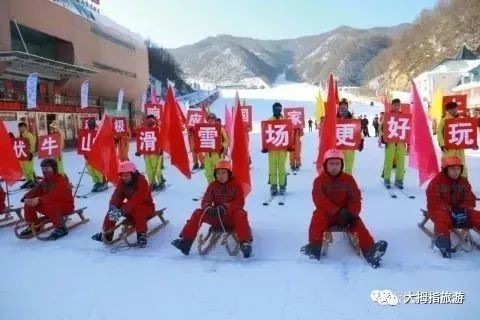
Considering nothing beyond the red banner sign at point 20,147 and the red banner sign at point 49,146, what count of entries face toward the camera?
2

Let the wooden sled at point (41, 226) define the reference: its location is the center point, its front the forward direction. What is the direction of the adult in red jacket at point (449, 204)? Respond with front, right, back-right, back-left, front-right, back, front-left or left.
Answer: left

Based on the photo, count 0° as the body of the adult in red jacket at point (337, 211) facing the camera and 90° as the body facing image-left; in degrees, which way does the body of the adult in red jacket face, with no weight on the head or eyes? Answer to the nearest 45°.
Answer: approximately 0°

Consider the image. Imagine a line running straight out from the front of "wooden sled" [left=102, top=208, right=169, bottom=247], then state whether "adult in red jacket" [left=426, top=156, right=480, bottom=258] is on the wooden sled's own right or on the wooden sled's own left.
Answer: on the wooden sled's own left

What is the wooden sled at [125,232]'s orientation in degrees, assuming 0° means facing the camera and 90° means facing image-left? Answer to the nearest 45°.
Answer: approximately 45°

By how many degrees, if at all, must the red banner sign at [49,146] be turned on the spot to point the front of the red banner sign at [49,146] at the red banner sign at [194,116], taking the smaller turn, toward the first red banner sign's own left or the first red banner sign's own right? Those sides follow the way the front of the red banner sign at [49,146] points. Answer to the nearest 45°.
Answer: approximately 135° to the first red banner sign's own left

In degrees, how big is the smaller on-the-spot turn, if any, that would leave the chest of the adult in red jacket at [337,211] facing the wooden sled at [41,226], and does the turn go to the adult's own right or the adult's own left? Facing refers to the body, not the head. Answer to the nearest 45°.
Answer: approximately 90° to the adult's own right

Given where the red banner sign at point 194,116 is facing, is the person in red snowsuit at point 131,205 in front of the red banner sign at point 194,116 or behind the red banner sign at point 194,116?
in front

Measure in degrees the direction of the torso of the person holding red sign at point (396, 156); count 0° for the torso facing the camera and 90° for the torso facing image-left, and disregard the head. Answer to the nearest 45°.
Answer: approximately 0°
